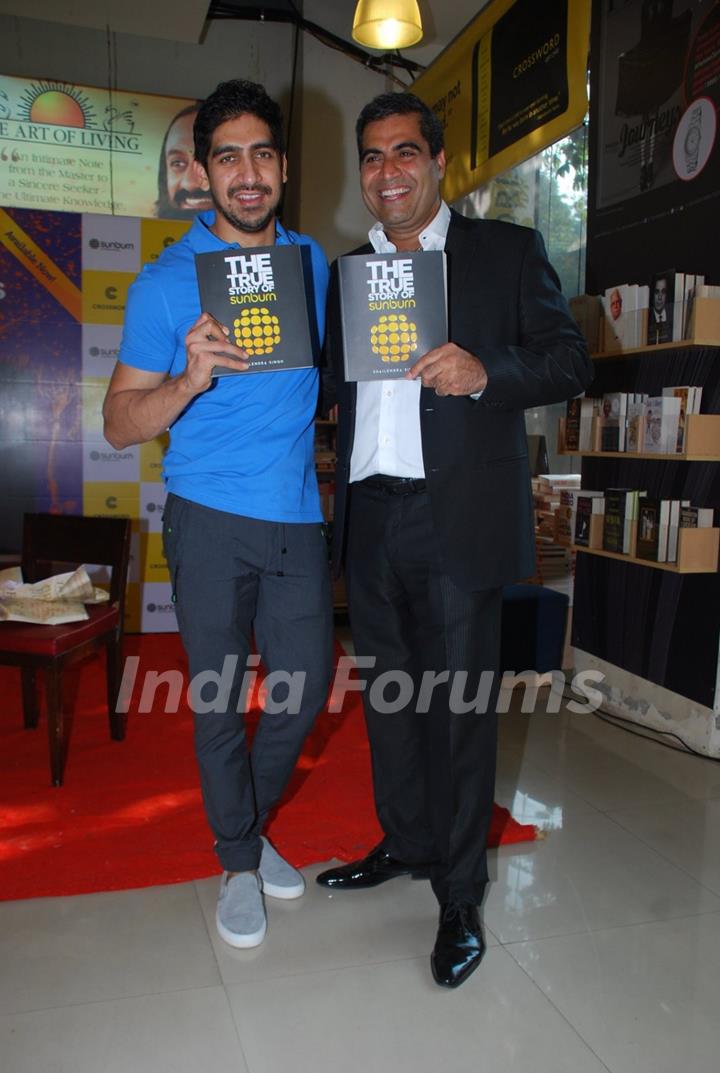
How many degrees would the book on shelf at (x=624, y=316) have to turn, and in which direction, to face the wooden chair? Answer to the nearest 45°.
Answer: approximately 45° to its right

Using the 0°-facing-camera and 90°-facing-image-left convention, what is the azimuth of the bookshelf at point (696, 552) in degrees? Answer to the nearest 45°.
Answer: approximately 45°

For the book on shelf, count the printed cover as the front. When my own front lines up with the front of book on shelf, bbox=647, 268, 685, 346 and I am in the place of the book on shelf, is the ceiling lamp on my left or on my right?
on my right
